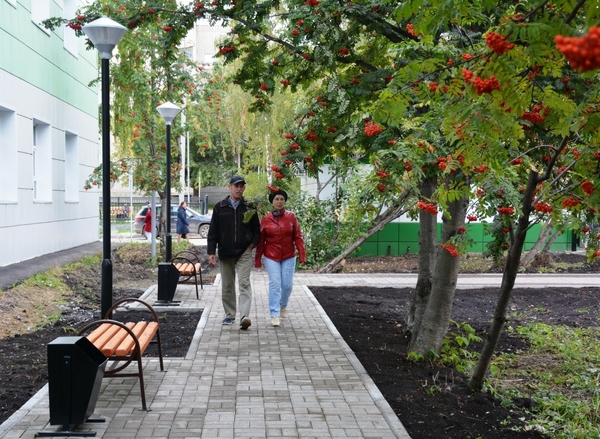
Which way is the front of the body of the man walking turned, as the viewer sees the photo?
toward the camera

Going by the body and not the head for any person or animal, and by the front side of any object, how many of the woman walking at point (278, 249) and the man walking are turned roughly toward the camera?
2

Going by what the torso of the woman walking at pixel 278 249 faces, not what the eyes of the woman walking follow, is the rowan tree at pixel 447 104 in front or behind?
in front

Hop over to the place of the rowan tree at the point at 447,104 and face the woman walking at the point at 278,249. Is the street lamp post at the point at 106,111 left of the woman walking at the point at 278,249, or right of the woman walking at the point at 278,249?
left

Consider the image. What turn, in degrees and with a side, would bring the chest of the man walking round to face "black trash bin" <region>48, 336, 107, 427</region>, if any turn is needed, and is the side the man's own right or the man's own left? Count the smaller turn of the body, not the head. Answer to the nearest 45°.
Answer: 0° — they already face it

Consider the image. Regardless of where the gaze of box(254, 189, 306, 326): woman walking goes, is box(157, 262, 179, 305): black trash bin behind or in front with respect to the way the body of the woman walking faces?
behind

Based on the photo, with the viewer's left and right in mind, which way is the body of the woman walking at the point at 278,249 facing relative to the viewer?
facing the viewer
